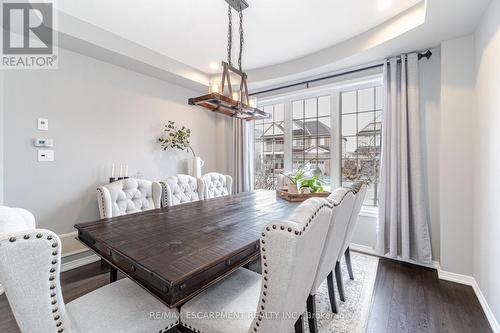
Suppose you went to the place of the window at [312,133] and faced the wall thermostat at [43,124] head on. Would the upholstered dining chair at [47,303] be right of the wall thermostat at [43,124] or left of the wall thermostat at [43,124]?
left

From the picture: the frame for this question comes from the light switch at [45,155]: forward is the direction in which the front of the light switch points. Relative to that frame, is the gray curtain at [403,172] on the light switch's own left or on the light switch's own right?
on the light switch's own left

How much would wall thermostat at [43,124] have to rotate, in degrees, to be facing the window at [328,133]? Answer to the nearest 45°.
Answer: approximately 45° to its left

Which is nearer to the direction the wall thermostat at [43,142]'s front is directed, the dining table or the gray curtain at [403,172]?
the dining table

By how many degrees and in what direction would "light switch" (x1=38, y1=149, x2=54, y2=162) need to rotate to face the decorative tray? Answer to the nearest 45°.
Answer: approximately 45° to its left
